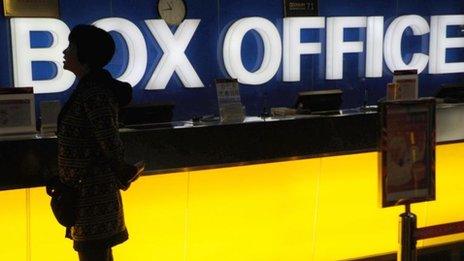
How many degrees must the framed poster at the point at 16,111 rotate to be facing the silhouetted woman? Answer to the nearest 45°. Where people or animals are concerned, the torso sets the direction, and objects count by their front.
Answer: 0° — it already faces them

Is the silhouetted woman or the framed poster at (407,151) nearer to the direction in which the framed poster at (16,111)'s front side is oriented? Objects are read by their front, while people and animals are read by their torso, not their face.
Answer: the silhouetted woman

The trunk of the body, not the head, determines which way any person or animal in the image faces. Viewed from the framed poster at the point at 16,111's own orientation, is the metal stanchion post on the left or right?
on its left

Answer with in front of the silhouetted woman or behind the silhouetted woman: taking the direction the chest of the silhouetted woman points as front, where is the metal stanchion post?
behind

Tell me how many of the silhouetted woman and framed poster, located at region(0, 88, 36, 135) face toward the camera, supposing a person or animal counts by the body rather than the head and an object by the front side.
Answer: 1

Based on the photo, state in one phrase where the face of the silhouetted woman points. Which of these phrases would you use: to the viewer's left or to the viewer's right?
to the viewer's left

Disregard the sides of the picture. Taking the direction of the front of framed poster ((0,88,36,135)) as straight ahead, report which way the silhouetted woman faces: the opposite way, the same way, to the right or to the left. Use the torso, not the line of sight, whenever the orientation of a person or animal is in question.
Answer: to the right

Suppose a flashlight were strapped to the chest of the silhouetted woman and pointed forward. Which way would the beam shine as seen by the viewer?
to the viewer's left

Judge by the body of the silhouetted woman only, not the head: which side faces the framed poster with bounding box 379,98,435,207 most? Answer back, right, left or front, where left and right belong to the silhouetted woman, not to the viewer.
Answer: back
